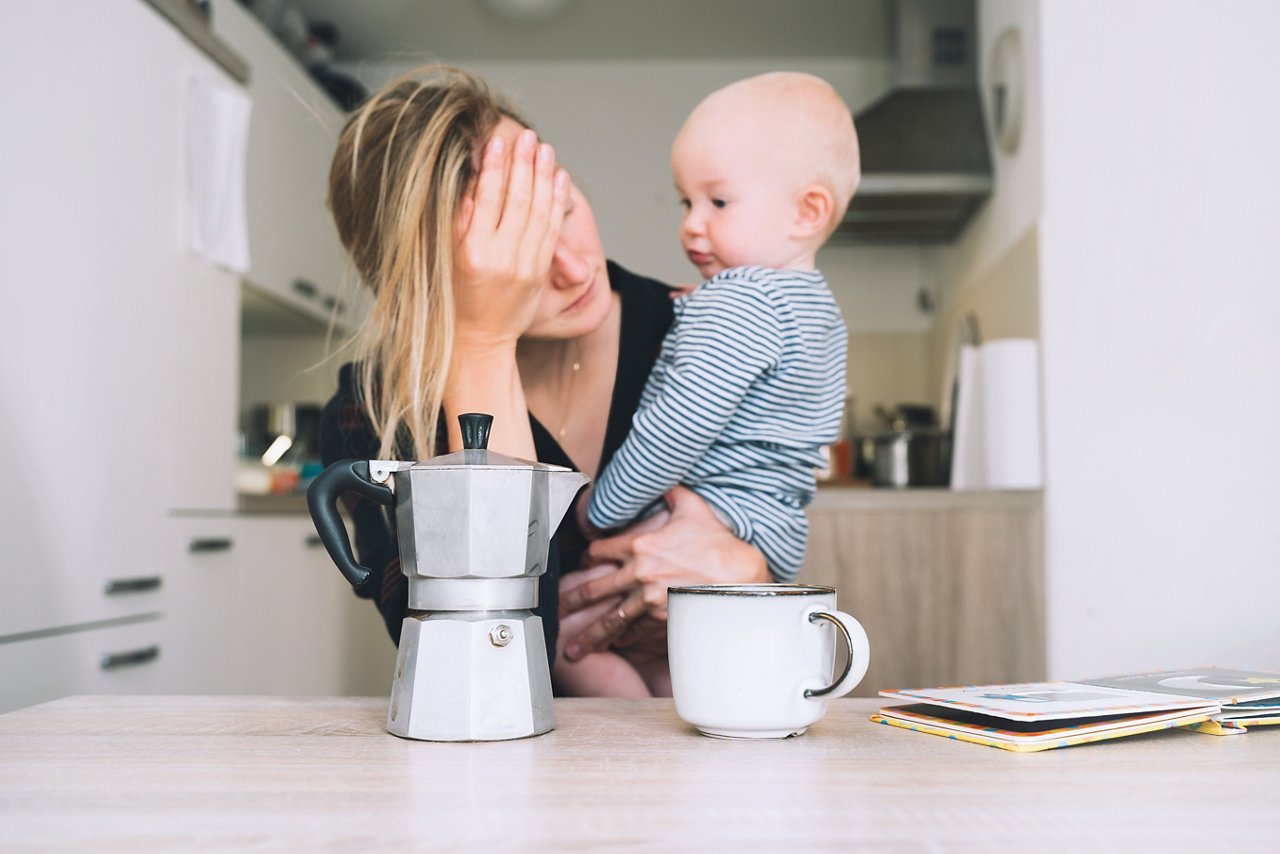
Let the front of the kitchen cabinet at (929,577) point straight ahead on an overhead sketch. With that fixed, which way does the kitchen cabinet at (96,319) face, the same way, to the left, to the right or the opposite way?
to the left

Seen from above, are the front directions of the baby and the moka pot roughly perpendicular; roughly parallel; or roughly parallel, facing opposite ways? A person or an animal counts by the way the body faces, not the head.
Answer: roughly parallel, facing opposite ways

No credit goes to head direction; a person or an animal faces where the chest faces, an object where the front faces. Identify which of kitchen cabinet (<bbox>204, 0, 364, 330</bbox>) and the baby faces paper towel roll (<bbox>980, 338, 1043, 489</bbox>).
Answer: the kitchen cabinet

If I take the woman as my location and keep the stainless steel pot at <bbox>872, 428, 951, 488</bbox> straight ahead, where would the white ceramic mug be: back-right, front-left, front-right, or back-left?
back-right

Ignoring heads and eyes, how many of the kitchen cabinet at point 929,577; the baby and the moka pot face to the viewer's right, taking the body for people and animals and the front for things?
1

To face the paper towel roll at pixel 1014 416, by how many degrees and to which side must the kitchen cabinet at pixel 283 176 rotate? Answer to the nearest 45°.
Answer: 0° — it already faces it

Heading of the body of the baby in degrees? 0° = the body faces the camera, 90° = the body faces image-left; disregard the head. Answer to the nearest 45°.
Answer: approximately 90°

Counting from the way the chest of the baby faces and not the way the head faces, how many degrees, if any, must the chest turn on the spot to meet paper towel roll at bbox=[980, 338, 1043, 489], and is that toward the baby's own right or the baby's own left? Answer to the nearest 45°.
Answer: approximately 135° to the baby's own right

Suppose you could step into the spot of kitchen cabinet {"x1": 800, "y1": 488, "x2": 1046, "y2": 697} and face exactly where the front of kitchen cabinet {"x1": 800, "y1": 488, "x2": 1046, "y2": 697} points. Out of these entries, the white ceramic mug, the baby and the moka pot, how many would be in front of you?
3

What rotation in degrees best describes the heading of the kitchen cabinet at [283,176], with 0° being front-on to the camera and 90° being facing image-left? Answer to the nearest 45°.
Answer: approximately 315°

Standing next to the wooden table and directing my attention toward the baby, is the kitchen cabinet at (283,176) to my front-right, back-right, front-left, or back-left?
front-left

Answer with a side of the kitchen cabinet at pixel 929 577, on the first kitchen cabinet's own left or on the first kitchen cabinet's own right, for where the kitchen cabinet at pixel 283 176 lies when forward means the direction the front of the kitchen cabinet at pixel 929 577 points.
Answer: on the first kitchen cabinet's own right

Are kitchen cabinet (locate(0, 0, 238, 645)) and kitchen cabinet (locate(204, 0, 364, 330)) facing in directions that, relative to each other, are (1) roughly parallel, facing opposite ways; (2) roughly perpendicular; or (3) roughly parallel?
roughly parallel

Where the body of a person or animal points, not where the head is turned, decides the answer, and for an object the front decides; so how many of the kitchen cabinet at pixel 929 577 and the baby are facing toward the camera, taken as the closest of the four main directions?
1

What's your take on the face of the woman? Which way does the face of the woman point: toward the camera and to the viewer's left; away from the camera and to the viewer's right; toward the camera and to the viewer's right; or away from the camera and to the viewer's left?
toward the camera and to the viewer's right

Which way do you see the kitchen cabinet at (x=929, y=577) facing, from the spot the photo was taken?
facing the viewer

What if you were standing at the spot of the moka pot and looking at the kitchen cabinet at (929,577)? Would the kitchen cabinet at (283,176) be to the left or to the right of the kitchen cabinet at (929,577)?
left

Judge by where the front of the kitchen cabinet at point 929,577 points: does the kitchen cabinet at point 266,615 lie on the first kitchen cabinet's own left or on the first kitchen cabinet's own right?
on the first kitchen cabinet's own right

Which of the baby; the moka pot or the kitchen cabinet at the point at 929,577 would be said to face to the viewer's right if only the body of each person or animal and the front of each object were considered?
the moka pot

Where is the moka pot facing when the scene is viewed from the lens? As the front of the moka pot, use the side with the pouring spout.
facing to the right of the viewer

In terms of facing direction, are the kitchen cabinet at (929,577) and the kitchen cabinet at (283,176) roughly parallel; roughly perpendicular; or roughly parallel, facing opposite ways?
roughly perpendicular
